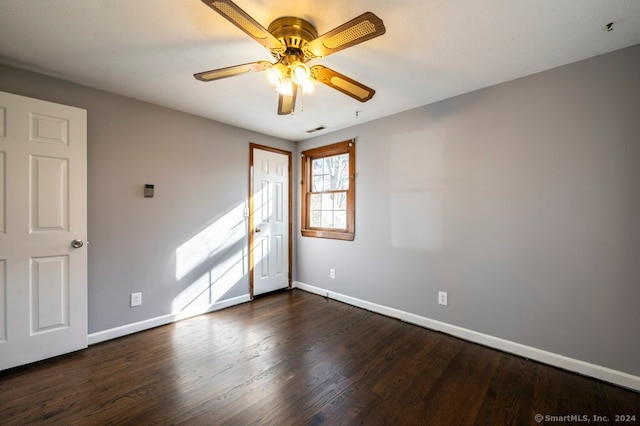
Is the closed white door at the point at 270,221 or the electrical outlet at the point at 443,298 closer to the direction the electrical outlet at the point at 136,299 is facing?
the electrical outlet

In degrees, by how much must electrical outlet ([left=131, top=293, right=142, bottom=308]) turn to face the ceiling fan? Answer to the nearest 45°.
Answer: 0° — it already faces it

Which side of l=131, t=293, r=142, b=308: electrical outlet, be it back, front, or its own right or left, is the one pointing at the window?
left

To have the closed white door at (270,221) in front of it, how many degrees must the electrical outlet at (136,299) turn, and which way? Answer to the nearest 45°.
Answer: approximately 90° to its left

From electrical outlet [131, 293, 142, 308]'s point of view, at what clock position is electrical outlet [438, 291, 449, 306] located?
electrical outlet [438, 291, 449, 306] is roughly at 10 o'clock from electrical outlet [131, 293, 142, 308].

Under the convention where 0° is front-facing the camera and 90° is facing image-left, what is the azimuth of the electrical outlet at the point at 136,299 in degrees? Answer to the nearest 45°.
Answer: approximately 0°
